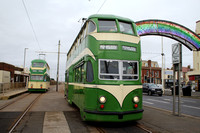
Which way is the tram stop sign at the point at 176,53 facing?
toward the camera

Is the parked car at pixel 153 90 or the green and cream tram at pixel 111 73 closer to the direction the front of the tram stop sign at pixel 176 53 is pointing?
the green and cream tram

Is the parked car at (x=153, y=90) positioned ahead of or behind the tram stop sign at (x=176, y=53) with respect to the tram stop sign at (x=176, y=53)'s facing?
behind

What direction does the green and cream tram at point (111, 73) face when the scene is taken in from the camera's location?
facing the viewer and to the right of the viewer

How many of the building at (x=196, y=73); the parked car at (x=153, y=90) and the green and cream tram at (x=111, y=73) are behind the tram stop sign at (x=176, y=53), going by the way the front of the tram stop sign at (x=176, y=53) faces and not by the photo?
2

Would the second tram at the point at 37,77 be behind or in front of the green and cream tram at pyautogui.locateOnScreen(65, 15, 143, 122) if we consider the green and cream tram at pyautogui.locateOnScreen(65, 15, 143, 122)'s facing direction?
behind

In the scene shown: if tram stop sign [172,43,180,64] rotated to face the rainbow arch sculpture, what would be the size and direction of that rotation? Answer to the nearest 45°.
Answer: approximately 180°

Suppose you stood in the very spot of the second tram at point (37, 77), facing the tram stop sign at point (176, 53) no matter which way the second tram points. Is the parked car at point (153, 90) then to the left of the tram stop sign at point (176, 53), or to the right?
left
